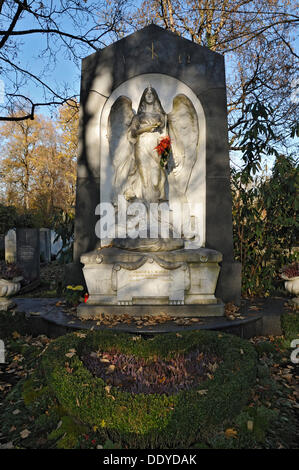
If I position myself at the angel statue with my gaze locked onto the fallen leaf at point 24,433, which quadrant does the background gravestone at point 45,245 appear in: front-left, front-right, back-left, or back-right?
back-right

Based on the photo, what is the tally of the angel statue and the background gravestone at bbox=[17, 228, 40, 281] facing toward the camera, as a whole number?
2

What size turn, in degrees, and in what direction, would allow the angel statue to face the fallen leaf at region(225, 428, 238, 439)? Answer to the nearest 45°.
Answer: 0° — it already faces it

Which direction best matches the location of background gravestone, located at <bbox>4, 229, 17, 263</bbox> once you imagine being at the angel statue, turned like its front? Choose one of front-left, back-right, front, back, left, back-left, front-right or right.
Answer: back-right

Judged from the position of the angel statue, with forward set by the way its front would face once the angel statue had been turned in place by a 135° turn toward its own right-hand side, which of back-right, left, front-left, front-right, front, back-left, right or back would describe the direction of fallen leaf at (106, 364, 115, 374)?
back-left

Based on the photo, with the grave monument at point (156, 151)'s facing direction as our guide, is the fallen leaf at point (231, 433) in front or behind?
in front

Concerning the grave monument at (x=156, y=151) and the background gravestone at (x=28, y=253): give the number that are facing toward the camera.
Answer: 2

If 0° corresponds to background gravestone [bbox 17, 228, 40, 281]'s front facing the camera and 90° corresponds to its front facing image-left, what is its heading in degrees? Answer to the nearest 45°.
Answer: approximately 0°

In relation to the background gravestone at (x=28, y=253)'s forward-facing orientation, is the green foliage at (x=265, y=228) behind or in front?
in front

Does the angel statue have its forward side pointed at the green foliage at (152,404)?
yes
